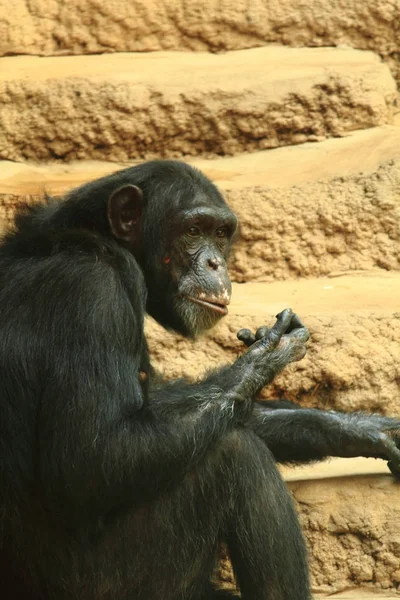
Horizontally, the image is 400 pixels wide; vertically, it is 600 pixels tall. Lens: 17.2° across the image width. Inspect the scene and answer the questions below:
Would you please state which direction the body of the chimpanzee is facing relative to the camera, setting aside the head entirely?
to the viewer's right

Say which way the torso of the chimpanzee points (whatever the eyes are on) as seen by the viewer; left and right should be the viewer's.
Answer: facing to the right of the viewer
